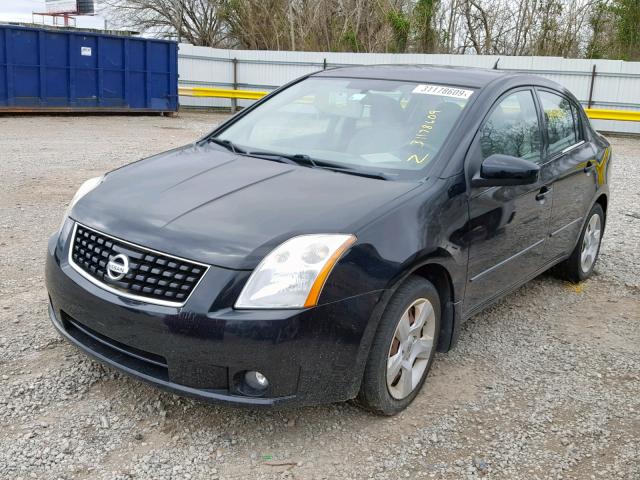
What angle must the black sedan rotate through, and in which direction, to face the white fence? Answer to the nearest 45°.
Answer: approximately 135° to its right

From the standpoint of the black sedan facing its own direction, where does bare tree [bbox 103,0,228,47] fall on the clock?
The bare tree is roughly at 4 o'clock from the black sedan.

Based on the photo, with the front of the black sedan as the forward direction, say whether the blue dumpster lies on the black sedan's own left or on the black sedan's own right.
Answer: on the black sedan's own right

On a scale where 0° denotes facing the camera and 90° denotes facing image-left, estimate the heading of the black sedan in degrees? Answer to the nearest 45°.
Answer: approximately 45°
